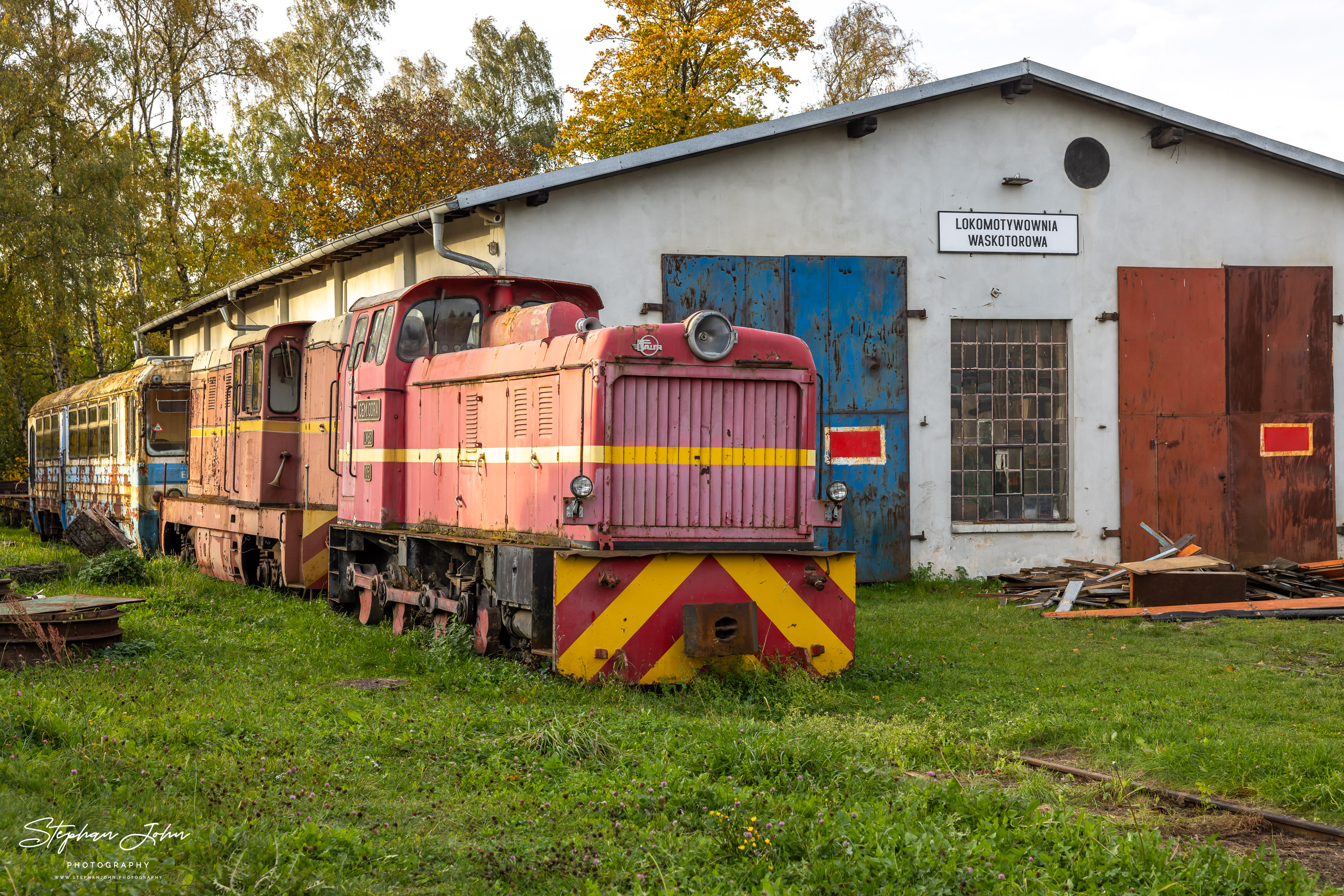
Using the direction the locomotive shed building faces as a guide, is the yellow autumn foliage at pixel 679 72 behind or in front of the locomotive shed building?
behind

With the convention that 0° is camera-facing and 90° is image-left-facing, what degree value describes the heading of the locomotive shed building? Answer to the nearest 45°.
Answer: approximately 0°

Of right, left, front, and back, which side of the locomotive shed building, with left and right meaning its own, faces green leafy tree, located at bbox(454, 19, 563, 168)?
back

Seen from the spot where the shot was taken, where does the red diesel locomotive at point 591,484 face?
facing the viewer and to the right of the viewer

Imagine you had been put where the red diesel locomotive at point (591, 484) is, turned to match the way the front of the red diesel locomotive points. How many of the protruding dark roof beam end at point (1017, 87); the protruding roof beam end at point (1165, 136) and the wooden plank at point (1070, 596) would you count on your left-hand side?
3

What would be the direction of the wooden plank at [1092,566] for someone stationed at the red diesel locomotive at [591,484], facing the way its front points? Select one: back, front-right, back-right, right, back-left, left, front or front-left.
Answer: left

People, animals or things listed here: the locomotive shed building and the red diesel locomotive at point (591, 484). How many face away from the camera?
0

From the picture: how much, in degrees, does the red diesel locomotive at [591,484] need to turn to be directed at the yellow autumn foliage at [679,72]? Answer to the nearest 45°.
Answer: approximately 135° to its left

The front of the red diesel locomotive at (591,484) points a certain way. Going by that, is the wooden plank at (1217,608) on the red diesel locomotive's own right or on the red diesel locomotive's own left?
on the red diesel locomotive's own left

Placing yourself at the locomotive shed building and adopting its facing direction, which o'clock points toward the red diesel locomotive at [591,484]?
The red diesel locomotive is roughly at 1 o'clock from the locomotive shed building.

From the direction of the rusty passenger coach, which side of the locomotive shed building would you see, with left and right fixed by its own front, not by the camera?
right

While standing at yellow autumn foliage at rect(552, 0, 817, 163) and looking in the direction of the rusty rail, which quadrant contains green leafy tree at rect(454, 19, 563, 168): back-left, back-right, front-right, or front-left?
back-right
